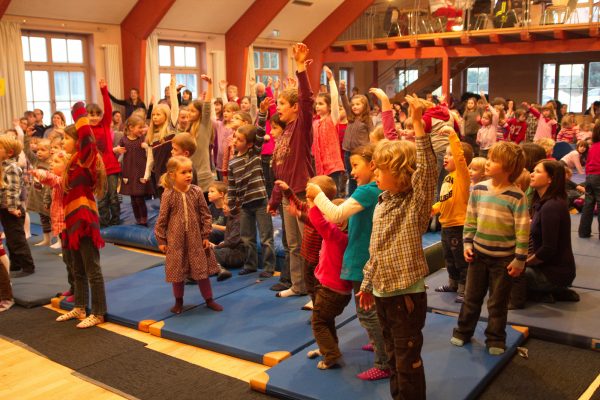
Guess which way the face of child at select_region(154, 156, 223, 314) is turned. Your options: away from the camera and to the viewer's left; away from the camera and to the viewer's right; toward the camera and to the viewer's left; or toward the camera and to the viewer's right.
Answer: toward the camera and to the viewer's right

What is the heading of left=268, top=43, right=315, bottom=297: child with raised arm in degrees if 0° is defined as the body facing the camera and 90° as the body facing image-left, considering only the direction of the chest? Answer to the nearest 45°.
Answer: approximately 45°

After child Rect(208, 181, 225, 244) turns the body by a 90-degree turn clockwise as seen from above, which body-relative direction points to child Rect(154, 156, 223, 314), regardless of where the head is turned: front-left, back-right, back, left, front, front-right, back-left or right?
back-left

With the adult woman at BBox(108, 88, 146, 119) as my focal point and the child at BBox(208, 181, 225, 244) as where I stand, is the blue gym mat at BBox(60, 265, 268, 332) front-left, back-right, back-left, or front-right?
back-left

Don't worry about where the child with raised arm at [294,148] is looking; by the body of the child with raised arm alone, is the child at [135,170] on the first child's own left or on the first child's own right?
on the first child's own right

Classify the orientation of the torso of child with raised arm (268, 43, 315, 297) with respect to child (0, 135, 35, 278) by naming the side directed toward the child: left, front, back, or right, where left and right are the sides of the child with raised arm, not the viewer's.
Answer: right

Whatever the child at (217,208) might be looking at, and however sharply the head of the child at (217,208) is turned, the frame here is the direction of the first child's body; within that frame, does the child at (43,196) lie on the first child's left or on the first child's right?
on the first child's right

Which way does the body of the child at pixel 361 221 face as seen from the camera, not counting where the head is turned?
to the viewer's left

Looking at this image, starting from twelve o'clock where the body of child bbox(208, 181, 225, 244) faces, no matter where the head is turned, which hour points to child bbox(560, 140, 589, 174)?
child bbox(560, 140, 589, 174) is roughly at 7 o'clock from child bbox(208, 181, 225, 244).
